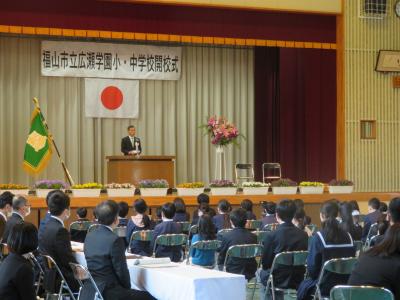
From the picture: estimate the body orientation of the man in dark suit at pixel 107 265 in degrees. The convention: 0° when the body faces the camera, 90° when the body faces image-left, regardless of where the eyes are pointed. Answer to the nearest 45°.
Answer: approximately 225°

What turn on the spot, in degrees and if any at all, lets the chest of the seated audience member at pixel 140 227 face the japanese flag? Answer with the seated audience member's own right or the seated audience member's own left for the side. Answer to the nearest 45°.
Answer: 0° — they already face it

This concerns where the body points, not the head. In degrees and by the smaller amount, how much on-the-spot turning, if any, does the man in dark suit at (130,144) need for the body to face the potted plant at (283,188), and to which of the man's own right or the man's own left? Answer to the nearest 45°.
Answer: approximately 45° to the man's own left

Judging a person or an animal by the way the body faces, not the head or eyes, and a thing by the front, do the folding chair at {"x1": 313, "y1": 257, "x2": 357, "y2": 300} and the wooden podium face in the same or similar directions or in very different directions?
very different directions

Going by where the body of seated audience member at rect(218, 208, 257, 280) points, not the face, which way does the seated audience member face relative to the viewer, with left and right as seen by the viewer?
facing away from the viewer

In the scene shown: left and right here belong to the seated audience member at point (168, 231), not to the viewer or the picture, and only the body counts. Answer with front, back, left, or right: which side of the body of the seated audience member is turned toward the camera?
back

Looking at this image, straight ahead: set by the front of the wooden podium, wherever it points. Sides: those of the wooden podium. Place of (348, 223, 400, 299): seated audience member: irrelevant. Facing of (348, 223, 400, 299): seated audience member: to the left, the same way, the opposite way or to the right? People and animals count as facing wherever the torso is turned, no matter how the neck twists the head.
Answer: the opposite way

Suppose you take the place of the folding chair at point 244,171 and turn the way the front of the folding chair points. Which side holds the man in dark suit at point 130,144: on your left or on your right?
on your right

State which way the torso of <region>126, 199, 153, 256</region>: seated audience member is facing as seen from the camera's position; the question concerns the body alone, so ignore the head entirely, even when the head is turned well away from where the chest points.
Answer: away from the camera

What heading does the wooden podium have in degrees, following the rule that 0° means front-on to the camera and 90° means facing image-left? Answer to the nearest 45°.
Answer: approximately 0°

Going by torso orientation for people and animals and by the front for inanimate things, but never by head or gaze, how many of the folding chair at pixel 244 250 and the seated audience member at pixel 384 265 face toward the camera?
0

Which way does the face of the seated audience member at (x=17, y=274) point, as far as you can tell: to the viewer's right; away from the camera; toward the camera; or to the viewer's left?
away from the camera

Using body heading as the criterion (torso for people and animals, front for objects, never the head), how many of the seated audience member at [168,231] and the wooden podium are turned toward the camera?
1

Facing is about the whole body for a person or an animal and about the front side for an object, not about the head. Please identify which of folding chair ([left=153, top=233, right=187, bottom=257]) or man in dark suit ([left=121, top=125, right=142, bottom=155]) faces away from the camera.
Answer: the folding chair

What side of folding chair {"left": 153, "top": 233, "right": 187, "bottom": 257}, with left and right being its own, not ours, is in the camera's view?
back
